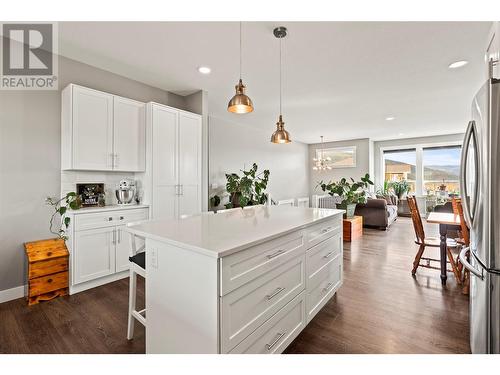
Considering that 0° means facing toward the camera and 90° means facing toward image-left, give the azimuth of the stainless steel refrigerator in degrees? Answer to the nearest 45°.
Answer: approximately 90°

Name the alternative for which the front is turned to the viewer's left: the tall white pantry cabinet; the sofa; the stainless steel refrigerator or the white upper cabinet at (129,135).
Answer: the stainless steel refrigerator

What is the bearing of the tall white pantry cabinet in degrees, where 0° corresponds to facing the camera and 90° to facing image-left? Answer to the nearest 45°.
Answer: approximately 315°

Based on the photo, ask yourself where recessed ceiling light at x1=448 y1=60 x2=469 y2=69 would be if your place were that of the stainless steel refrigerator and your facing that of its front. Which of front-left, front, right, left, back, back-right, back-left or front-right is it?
right

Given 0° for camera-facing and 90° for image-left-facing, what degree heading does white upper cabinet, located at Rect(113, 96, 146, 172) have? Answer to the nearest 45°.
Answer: approximately 315°
